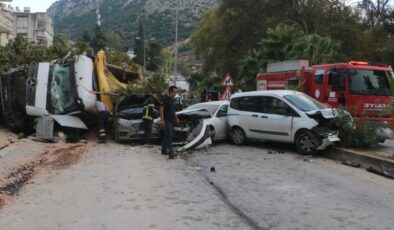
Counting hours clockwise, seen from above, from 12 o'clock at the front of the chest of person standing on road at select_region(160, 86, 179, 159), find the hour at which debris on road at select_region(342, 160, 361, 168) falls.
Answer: The debris on road is roughly at 11 o'clock from the person standing on road.

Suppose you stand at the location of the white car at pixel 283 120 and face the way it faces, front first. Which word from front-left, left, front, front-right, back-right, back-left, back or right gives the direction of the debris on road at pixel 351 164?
front

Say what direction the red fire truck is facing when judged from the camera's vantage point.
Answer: facing the viewer and to the right of the viewer

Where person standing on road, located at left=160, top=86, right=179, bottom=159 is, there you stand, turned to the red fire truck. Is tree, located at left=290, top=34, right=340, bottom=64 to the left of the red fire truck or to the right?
left

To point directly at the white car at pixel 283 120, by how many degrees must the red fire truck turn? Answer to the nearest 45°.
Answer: approximately 90° to its right

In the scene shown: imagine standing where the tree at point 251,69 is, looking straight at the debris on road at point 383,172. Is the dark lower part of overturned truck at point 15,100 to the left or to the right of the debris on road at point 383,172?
right

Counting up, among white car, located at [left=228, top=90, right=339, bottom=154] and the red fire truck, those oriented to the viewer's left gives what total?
0

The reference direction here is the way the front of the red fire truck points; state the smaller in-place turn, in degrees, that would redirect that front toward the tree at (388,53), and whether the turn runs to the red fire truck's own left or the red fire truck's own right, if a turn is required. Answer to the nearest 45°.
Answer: approximately 135° to the red fire truck's own left

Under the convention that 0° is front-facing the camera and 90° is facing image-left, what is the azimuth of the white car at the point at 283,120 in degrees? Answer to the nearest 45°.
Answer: approximately 315°
